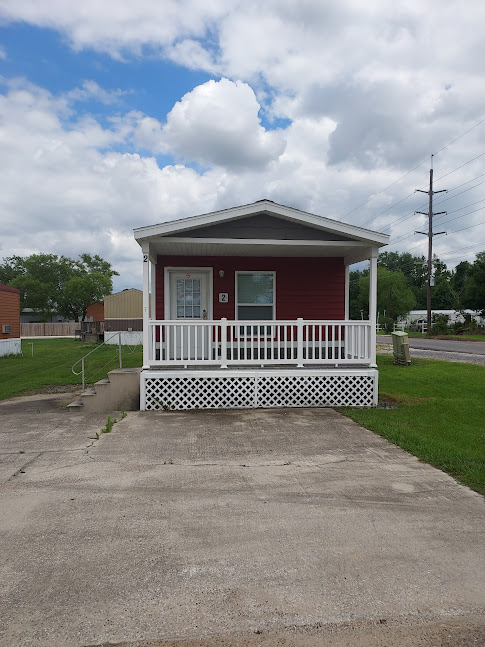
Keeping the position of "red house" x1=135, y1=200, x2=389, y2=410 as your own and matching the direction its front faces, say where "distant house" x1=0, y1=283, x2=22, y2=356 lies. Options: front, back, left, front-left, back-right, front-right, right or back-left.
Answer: back-right

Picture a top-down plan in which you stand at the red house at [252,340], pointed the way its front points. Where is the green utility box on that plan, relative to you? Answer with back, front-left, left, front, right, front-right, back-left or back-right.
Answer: back-left

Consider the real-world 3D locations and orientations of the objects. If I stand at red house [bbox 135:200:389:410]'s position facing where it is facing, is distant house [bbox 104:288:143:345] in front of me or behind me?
behind

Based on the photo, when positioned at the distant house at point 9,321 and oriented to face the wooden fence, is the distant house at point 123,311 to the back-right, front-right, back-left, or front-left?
front-right

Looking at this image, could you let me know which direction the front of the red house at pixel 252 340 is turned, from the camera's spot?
facing the viewer

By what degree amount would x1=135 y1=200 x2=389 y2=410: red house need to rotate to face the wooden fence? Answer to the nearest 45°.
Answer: approximately 135° to its right

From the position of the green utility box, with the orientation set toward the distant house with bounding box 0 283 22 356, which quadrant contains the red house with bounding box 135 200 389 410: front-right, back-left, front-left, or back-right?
front-left
